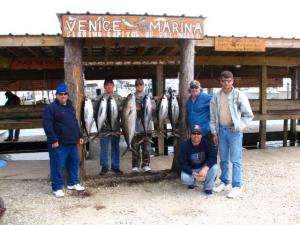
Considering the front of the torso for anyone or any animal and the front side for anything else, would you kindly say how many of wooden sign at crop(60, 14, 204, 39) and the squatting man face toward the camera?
2

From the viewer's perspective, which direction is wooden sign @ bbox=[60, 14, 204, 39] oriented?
toward the camera

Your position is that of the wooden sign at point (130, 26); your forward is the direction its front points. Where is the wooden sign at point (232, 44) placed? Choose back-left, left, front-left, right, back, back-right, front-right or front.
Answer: back-left

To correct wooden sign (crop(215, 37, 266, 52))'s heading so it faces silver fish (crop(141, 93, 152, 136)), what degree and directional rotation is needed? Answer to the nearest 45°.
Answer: approximately 45° to its right

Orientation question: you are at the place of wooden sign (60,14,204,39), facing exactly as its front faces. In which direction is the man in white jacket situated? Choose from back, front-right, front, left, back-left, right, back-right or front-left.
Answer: left

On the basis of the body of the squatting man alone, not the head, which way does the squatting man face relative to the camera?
toward the camera

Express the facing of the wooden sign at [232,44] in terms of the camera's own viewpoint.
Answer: facing the viewer

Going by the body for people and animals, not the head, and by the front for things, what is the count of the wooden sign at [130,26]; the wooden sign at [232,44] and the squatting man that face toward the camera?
3
